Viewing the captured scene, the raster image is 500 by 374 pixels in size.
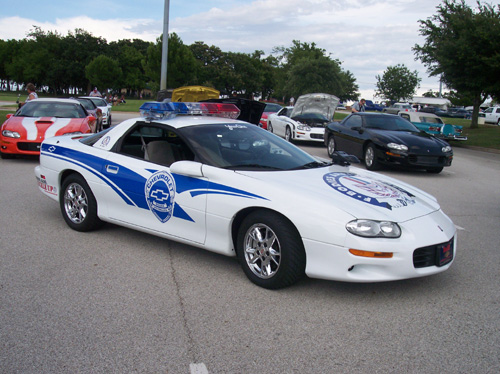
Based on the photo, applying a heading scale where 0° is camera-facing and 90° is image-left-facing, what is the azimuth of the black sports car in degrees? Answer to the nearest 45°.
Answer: approximately 315°

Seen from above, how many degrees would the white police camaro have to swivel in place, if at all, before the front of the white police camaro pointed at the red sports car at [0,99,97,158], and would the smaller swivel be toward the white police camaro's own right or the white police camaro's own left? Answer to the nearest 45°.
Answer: approximately 180°

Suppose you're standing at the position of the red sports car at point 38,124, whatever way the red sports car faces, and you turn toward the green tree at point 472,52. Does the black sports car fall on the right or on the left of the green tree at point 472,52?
right

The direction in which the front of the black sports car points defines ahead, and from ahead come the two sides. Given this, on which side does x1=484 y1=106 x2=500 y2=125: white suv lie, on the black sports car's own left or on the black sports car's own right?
on the black sports car's own left

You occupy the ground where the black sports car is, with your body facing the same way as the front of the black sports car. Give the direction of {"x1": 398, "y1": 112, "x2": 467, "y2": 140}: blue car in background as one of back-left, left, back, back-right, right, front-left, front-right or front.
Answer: back-left

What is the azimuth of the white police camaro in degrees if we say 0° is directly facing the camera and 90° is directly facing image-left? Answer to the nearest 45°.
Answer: approximately 315°

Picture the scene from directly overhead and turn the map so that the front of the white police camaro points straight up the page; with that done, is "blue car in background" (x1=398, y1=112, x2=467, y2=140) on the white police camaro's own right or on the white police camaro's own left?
on the white police camaro's own left

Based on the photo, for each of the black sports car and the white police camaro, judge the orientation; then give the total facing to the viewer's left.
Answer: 0

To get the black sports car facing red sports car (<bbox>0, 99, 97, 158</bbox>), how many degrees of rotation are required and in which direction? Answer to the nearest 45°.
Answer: approximately 135° to its right

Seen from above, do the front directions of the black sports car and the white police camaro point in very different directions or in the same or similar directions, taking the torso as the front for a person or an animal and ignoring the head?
same or similar directions
